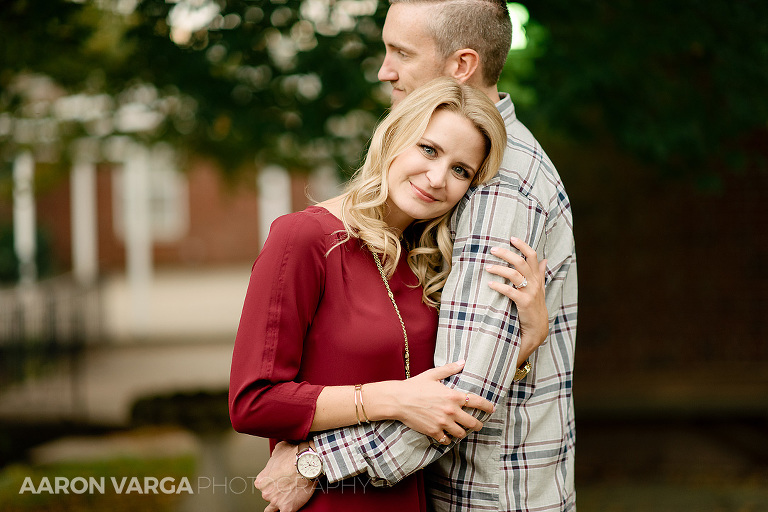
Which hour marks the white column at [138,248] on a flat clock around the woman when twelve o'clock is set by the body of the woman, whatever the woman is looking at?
The white column is roughly at 7 o'clock from the woman.

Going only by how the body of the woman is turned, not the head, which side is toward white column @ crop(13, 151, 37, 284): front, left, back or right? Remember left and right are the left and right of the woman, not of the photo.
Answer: back

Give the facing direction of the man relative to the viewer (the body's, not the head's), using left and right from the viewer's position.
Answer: facing to the left of the viewer

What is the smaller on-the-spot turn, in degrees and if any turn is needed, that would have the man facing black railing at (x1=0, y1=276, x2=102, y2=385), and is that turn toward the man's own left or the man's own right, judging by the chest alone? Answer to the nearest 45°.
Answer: approximately 45° to the man's own right
